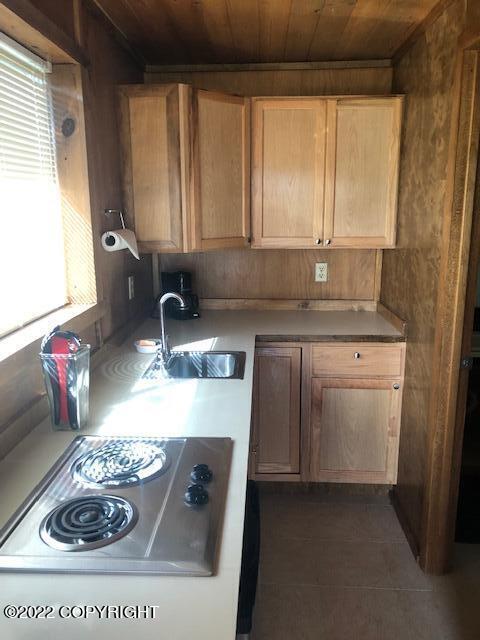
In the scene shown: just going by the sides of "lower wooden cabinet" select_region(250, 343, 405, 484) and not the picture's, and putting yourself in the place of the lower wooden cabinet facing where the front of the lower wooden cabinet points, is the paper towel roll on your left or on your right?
on your right

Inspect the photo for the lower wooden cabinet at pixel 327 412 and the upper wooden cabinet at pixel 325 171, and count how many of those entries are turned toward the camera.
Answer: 2

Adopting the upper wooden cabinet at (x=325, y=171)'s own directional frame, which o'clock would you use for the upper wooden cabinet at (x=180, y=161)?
the upper wooden cabinet at (x=180, y=161) is roughly at 2 o'clock from the upper wooden cabinet at (x=325, y=171).

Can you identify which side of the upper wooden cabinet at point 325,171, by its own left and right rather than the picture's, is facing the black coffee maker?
right

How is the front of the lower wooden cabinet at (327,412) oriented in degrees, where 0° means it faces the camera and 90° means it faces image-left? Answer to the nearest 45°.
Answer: approximately 0°

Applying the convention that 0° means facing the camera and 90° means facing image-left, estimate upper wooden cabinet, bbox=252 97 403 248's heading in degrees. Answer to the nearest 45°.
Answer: approximately 0°

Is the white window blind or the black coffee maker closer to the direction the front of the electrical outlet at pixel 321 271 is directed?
the white window blind
